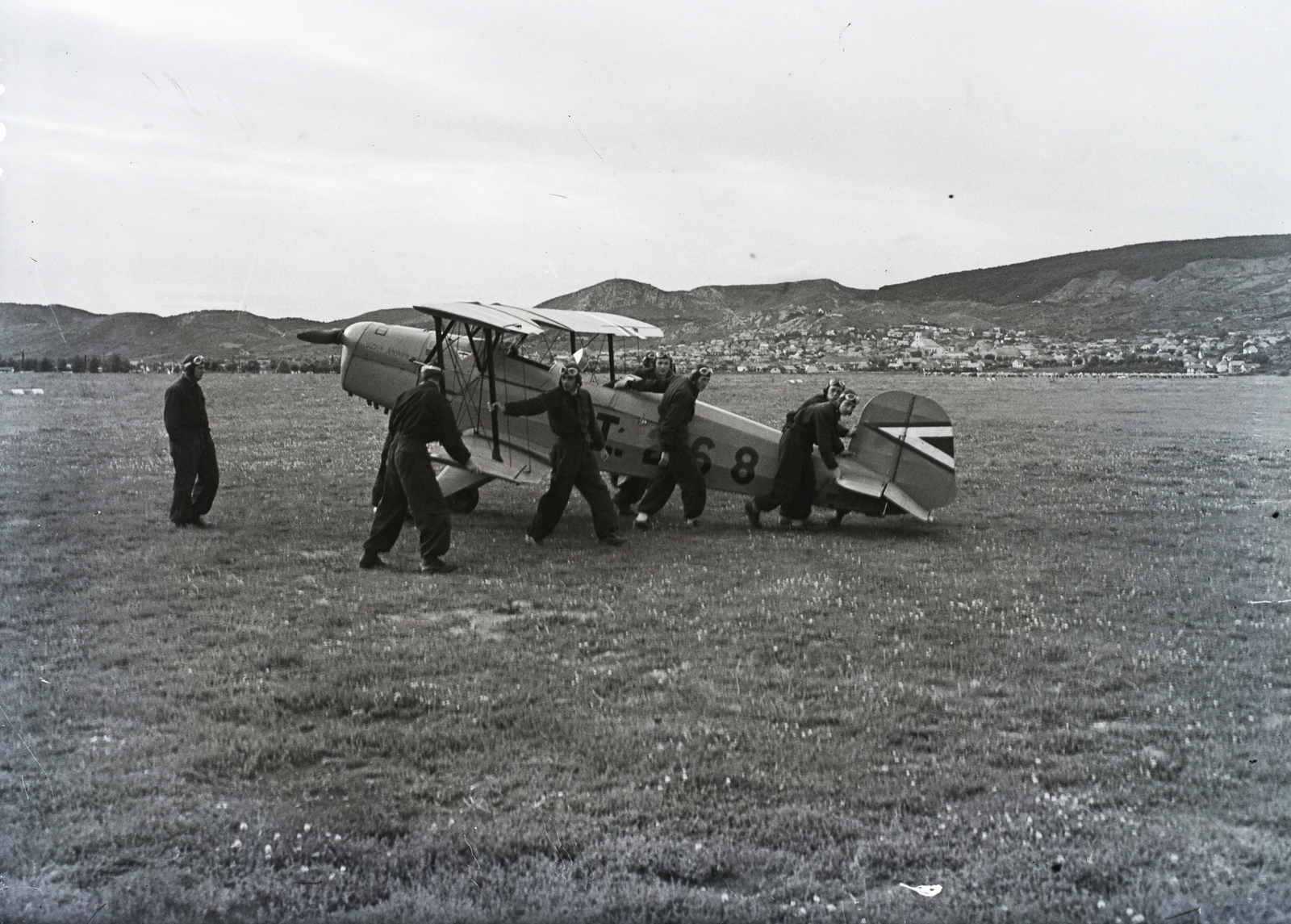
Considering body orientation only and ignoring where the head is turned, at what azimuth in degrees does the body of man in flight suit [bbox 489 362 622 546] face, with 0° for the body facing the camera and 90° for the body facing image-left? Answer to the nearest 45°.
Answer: approximately 0°

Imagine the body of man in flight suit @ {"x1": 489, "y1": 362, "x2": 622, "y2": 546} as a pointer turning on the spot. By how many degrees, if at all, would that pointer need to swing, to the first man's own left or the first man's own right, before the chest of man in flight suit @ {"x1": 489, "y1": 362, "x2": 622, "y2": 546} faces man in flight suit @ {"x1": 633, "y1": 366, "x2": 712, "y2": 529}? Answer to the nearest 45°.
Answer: approximately 135° to the first man's own left

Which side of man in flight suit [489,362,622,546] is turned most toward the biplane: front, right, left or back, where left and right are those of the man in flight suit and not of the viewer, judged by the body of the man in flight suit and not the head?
back

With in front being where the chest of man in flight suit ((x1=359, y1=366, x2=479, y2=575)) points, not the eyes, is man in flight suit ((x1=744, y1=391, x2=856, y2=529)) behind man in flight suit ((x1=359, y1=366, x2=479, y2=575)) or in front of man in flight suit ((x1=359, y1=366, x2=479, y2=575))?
in front

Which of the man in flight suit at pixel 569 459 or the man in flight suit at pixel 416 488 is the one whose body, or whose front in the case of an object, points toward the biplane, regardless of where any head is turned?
the man in flight suit at pixel 416 488

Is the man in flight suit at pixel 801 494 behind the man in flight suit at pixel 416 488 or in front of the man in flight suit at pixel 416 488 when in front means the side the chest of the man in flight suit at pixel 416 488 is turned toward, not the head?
in front

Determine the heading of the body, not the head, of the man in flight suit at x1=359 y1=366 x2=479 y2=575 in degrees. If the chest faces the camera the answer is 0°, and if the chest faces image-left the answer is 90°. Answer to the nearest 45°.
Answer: approximately 225°

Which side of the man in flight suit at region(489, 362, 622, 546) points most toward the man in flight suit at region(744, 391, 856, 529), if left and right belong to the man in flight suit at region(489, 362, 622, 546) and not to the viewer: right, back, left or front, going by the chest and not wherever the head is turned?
left

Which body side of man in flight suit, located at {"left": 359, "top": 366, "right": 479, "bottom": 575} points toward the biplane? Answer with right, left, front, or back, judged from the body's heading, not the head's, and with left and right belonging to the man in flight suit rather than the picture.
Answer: front

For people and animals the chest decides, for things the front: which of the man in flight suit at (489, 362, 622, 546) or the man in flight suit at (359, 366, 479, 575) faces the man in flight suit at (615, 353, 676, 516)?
the man in flight suit at (359, 366, 479, 575)

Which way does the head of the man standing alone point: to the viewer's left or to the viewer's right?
to the viewer's right

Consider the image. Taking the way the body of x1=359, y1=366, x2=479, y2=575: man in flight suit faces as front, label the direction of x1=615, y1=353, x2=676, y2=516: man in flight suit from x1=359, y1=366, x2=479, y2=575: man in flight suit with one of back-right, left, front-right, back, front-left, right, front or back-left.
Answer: front
